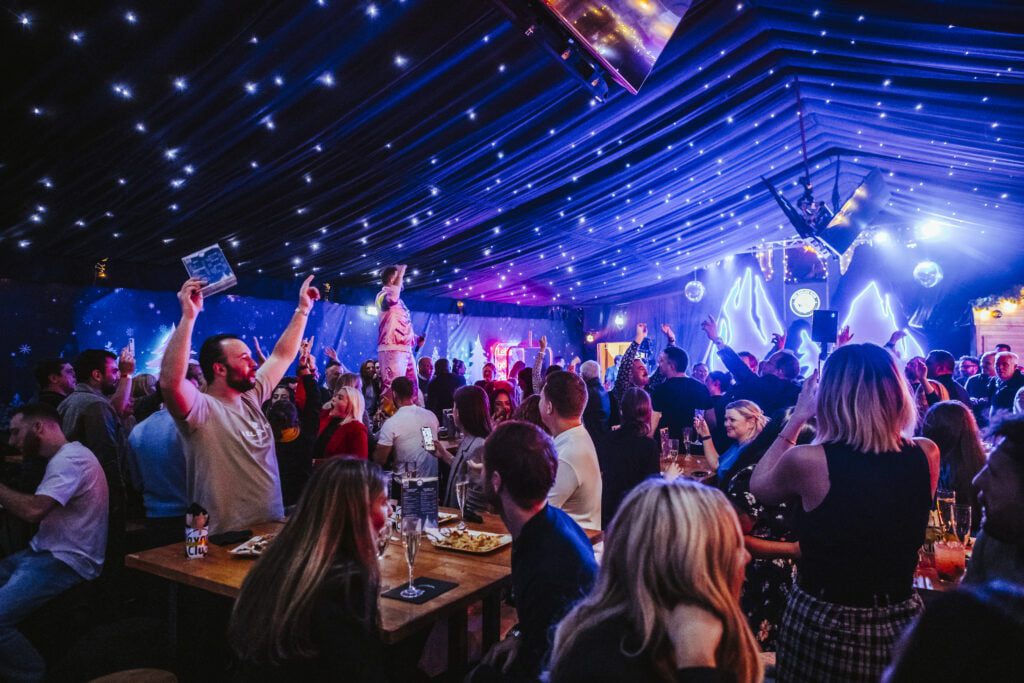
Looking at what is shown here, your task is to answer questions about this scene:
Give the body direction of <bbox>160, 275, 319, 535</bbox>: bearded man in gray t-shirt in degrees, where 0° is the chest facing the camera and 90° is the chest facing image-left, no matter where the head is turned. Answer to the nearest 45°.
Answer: approximately 315°

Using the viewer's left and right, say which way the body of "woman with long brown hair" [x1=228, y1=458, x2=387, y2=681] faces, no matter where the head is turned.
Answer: facing away from the viewer and to the right of the viewer

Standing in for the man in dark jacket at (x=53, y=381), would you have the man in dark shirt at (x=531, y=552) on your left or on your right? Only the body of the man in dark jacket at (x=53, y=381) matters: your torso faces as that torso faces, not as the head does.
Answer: on your right

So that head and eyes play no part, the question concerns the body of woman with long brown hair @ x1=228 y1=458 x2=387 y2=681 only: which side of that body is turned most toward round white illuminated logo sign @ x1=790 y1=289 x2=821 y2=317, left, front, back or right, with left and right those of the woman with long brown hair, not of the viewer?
front

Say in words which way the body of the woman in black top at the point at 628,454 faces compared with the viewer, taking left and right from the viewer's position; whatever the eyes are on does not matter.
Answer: facing away from the viewer

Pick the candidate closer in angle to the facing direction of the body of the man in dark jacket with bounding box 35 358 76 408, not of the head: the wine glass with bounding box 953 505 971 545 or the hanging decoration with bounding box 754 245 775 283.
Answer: the hanging decoration

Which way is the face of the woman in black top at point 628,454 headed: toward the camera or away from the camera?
away from the camera

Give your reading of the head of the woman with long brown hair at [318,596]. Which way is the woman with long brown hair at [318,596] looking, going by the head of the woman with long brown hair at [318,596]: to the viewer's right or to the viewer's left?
to the viewer's right

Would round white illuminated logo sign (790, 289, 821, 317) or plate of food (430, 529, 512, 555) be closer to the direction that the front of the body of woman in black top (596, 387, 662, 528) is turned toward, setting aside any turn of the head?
the round white illuminated logo sign

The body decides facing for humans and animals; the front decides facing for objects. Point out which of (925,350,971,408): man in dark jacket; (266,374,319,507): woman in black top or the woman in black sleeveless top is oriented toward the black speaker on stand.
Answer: the woman in black sleeveless top

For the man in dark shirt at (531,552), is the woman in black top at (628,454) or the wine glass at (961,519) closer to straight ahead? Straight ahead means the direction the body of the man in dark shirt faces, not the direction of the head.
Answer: the woman in black top

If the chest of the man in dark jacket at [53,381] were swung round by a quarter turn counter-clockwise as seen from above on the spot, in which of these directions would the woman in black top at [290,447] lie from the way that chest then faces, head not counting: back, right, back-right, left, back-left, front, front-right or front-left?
back-right
